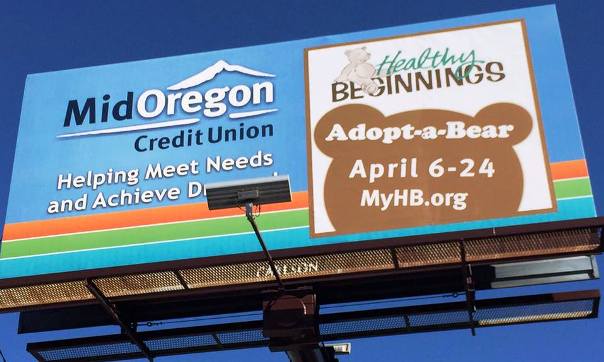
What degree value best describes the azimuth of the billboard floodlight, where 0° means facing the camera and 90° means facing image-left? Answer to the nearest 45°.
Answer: approximately 180°

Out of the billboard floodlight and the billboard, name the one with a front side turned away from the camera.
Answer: the billboard floodlight

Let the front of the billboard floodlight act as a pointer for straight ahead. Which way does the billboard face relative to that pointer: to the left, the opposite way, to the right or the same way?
the opposite way

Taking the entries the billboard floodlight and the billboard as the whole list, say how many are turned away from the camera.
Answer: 1

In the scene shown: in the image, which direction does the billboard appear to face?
toward the camera
